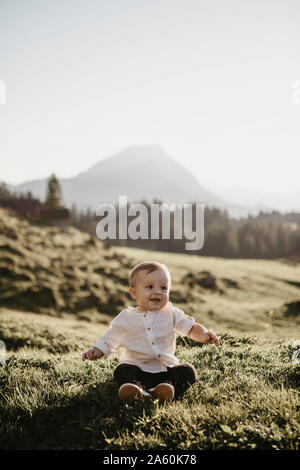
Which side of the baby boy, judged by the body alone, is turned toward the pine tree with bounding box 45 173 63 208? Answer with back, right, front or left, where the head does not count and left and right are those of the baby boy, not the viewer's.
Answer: back

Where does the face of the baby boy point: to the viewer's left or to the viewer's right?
to the viewer's right

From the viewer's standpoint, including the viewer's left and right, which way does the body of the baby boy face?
facing the viewer
